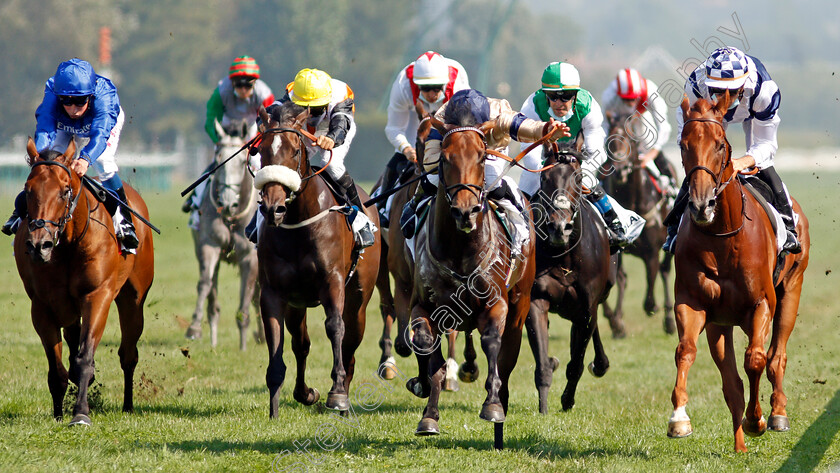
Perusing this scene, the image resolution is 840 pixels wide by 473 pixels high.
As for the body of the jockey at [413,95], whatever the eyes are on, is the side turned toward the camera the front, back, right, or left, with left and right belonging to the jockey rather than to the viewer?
front

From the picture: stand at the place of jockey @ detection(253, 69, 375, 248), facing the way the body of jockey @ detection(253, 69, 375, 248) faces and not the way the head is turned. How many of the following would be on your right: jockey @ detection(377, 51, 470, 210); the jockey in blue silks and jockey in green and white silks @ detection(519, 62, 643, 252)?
1

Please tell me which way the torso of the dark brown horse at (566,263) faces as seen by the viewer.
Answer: toward the camera

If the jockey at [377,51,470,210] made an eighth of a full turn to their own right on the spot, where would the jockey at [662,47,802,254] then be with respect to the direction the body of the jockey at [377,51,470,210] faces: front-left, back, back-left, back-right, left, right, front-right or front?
left

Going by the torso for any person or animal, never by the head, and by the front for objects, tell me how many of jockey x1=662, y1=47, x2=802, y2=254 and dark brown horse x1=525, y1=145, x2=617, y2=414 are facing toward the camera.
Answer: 2

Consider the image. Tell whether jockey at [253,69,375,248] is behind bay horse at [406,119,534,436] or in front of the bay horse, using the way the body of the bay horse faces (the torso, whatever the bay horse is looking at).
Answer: behind

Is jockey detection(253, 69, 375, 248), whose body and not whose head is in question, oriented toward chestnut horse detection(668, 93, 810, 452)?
no

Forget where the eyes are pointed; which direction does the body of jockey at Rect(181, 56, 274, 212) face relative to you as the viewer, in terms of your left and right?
facing the viewer

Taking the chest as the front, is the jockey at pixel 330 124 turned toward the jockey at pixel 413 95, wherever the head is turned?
no

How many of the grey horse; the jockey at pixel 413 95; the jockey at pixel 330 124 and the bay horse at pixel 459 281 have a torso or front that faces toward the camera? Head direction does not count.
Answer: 4

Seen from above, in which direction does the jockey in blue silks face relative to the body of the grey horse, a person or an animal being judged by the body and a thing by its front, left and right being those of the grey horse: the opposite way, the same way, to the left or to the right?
the same way

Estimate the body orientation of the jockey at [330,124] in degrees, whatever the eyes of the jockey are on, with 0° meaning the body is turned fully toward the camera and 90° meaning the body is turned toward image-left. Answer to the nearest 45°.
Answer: approximately 0°

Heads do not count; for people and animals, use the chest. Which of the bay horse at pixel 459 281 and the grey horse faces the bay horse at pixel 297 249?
the grey horse

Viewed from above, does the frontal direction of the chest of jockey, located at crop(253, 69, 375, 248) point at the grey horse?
no

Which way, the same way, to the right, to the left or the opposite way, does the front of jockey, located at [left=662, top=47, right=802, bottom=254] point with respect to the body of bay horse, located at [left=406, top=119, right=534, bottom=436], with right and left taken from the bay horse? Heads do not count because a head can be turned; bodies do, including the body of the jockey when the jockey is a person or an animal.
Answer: the same way

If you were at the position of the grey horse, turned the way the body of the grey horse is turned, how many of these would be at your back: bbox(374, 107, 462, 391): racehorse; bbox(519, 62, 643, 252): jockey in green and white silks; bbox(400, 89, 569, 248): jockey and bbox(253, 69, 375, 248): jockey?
0
